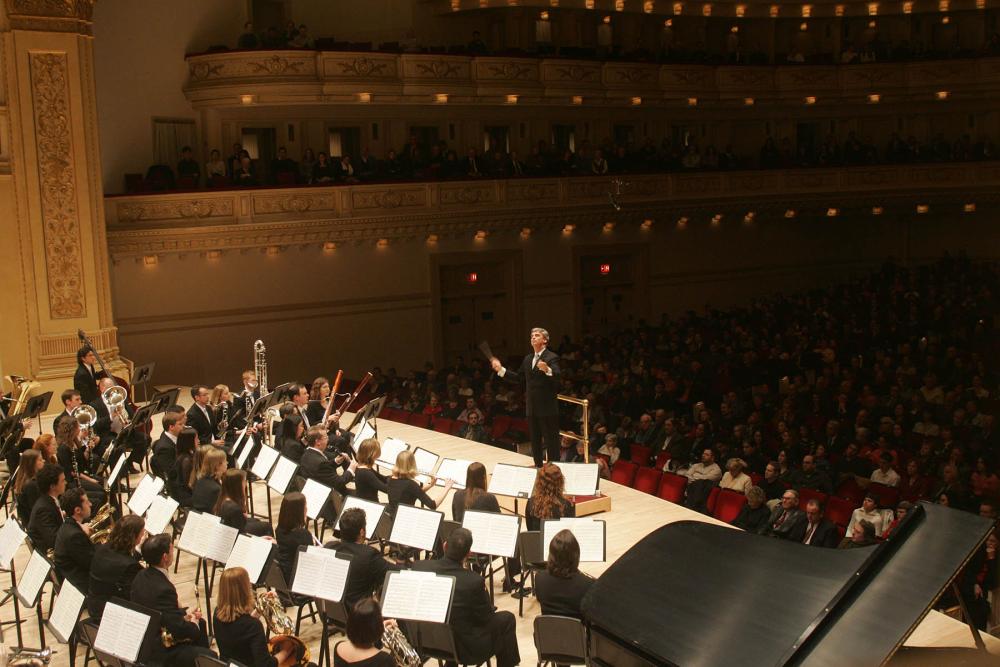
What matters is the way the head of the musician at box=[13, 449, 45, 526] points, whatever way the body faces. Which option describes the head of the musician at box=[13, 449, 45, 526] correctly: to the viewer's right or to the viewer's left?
to the viewer's right

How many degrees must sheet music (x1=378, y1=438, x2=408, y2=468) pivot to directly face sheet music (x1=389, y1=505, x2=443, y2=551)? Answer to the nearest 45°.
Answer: approximately 45° to its left

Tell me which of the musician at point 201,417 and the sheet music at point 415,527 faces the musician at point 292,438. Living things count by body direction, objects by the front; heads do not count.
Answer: the musician at point 201,417

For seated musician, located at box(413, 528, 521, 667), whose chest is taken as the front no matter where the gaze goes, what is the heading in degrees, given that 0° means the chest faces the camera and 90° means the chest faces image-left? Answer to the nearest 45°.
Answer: approximately 225°

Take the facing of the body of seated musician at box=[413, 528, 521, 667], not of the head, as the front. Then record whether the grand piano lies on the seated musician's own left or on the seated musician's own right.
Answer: on the seated musician's own right

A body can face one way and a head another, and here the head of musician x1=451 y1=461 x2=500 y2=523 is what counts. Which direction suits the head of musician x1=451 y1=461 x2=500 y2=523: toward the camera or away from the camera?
away from the camera

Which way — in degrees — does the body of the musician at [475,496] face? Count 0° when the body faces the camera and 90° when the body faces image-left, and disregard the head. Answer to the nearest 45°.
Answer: approximately 180°

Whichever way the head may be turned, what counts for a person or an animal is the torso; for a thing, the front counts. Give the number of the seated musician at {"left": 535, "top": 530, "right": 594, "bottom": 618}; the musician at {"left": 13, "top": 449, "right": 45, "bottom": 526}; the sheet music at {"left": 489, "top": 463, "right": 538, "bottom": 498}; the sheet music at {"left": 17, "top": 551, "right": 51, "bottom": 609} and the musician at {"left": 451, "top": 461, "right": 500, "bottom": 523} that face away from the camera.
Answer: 2

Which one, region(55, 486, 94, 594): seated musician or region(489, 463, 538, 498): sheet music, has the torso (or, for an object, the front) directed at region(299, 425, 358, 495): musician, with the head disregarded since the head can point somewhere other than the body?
the seated musician

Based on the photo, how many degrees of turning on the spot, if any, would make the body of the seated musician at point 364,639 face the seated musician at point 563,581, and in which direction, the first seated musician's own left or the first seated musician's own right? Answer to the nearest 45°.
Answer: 0° — they already face them

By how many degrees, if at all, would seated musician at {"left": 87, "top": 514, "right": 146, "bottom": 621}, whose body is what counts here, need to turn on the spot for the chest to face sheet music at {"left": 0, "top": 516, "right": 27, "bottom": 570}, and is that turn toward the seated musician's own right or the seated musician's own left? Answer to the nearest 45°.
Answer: approximately 90° to the seated musician's own left

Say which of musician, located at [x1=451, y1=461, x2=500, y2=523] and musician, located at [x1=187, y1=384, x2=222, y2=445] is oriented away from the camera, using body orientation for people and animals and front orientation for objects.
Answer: musician, located at [x1=451, y1=461, x2=500, y2=523]

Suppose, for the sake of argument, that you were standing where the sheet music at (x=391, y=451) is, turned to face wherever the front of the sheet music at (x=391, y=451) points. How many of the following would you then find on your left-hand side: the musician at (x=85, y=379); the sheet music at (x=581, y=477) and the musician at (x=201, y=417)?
1

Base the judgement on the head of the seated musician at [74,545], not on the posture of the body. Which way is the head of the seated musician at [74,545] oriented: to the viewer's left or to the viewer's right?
to the viewer's right

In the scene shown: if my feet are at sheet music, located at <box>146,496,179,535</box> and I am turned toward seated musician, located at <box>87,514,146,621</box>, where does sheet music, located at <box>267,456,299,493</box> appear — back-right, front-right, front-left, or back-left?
back-left
